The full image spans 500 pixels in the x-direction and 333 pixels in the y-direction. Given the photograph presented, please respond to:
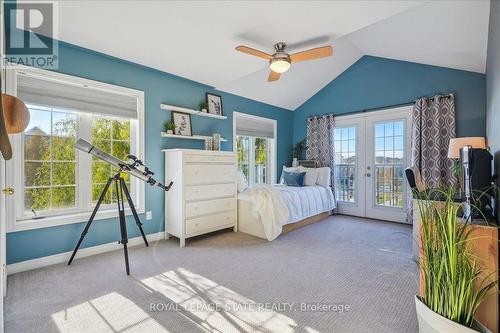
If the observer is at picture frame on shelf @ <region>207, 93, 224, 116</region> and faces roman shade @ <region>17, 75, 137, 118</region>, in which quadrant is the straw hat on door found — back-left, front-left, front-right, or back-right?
front-left

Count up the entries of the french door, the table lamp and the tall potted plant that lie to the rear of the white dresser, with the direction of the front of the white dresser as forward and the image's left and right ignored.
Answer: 0

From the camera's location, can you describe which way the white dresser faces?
facing the viewer and to the right of the viewer

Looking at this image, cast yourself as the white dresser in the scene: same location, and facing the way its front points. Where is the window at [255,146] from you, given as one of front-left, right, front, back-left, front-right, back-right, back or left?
left

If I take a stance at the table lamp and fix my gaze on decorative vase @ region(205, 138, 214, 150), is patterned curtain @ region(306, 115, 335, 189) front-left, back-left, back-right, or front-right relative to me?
front-right

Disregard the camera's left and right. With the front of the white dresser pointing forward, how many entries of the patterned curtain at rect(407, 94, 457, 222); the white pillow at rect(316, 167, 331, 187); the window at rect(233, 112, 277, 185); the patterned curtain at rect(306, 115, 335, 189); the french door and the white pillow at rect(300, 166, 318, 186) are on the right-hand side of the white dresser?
0

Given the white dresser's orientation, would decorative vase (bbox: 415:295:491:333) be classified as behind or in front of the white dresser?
in front

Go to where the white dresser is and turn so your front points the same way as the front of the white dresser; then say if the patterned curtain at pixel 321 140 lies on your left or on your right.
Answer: on your left

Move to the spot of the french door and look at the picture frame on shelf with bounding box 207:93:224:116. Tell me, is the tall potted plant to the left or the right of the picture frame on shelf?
left

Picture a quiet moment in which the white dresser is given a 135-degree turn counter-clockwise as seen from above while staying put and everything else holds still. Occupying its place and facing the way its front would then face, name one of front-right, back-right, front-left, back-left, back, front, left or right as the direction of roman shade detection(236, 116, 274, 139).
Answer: front-right

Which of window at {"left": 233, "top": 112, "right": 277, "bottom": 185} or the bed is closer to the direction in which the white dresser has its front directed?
the bed

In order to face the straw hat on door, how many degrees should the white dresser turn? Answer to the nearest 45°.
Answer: approximately 45° to its right

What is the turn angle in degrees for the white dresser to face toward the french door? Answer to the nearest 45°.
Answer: approximately 45° to its left
